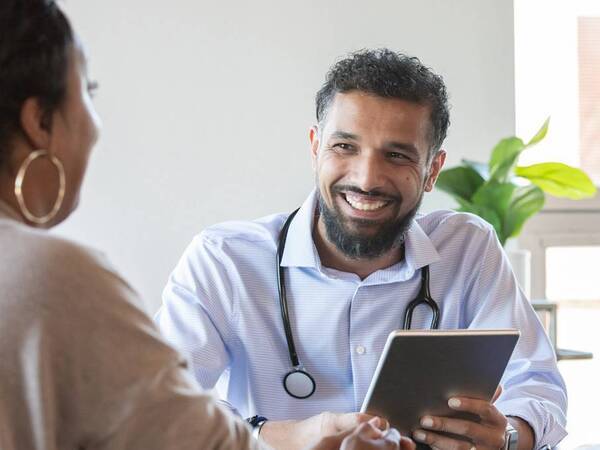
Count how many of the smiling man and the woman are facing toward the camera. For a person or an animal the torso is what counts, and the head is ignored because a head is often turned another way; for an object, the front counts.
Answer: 1

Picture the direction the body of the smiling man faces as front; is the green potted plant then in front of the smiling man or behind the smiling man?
behind

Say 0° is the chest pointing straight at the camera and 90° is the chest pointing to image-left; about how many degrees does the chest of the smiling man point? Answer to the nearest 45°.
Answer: approximately 0°

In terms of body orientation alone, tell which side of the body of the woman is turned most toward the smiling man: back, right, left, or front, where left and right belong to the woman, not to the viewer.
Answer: front

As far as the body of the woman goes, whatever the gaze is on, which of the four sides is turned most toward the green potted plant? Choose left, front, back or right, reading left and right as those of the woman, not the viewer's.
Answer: front

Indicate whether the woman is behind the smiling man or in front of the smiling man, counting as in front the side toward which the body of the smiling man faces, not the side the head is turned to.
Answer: in front

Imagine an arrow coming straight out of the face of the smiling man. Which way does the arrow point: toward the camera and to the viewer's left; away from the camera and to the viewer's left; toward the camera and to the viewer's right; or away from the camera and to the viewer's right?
toward the camera and to the viewer's left

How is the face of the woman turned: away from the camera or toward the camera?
away from the camera

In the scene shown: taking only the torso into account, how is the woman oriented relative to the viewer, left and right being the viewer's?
facing away from the viewer and to the right of the viewer

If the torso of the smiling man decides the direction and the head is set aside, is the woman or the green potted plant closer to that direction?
the woman
